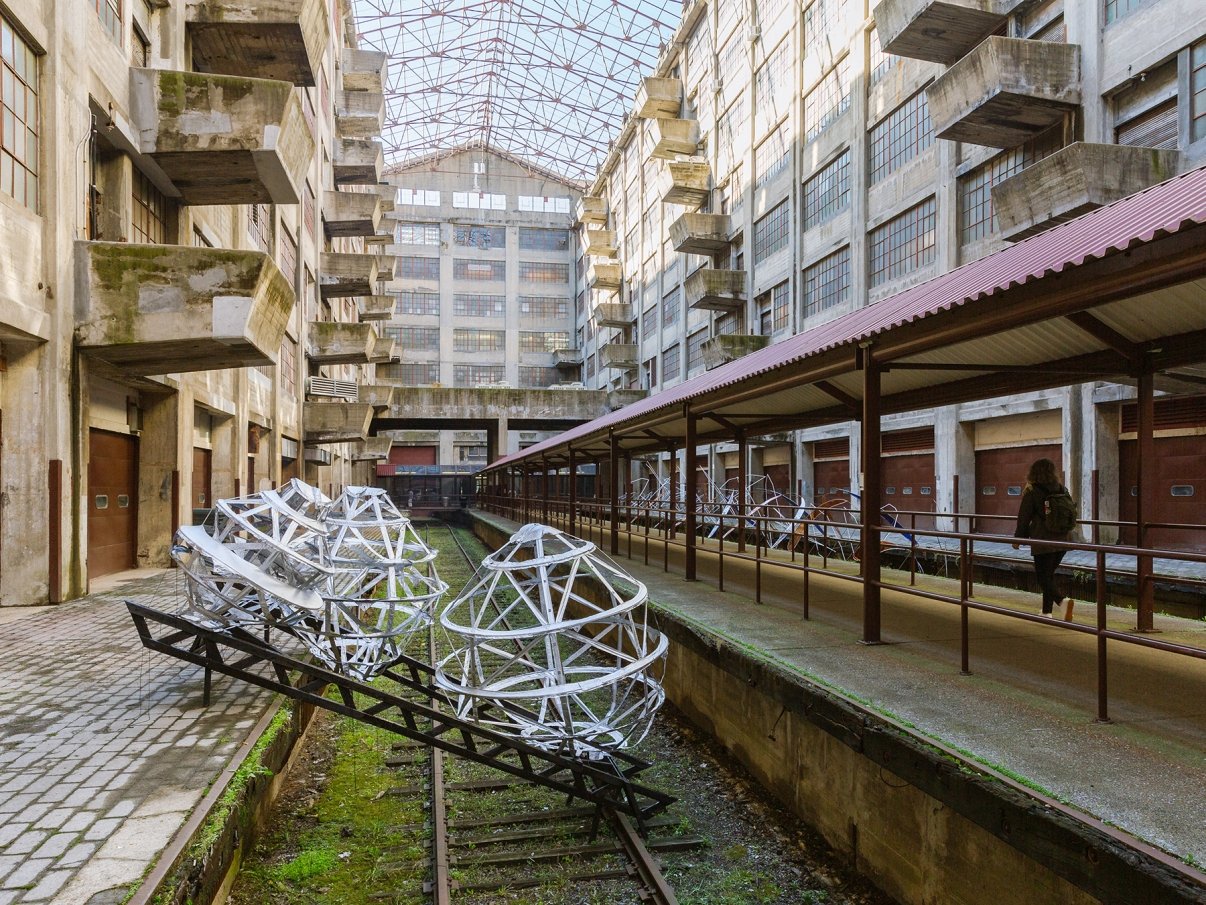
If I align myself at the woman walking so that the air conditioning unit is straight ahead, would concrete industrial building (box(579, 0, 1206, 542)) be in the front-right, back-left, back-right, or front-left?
front-right

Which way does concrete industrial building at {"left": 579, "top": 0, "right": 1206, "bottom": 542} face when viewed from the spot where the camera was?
facing the viewer and to the left of the viewer

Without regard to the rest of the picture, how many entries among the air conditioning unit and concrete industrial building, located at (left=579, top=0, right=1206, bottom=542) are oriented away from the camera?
0

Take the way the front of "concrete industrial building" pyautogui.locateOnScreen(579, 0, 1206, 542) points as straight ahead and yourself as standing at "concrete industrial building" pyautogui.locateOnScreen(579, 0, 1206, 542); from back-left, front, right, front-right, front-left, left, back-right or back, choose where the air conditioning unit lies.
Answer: front-right

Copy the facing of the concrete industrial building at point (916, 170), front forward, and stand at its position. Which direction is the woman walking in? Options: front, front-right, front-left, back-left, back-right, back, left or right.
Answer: front-left

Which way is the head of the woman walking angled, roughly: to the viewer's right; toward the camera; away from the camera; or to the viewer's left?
away from the camera

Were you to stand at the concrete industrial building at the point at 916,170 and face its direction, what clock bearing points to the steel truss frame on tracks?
The steel truss frame on tracks is roughly at 11 o'clock from the concrete industrial building.

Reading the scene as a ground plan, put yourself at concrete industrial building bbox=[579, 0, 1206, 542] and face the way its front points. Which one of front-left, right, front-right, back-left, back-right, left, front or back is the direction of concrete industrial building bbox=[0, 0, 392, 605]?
front
